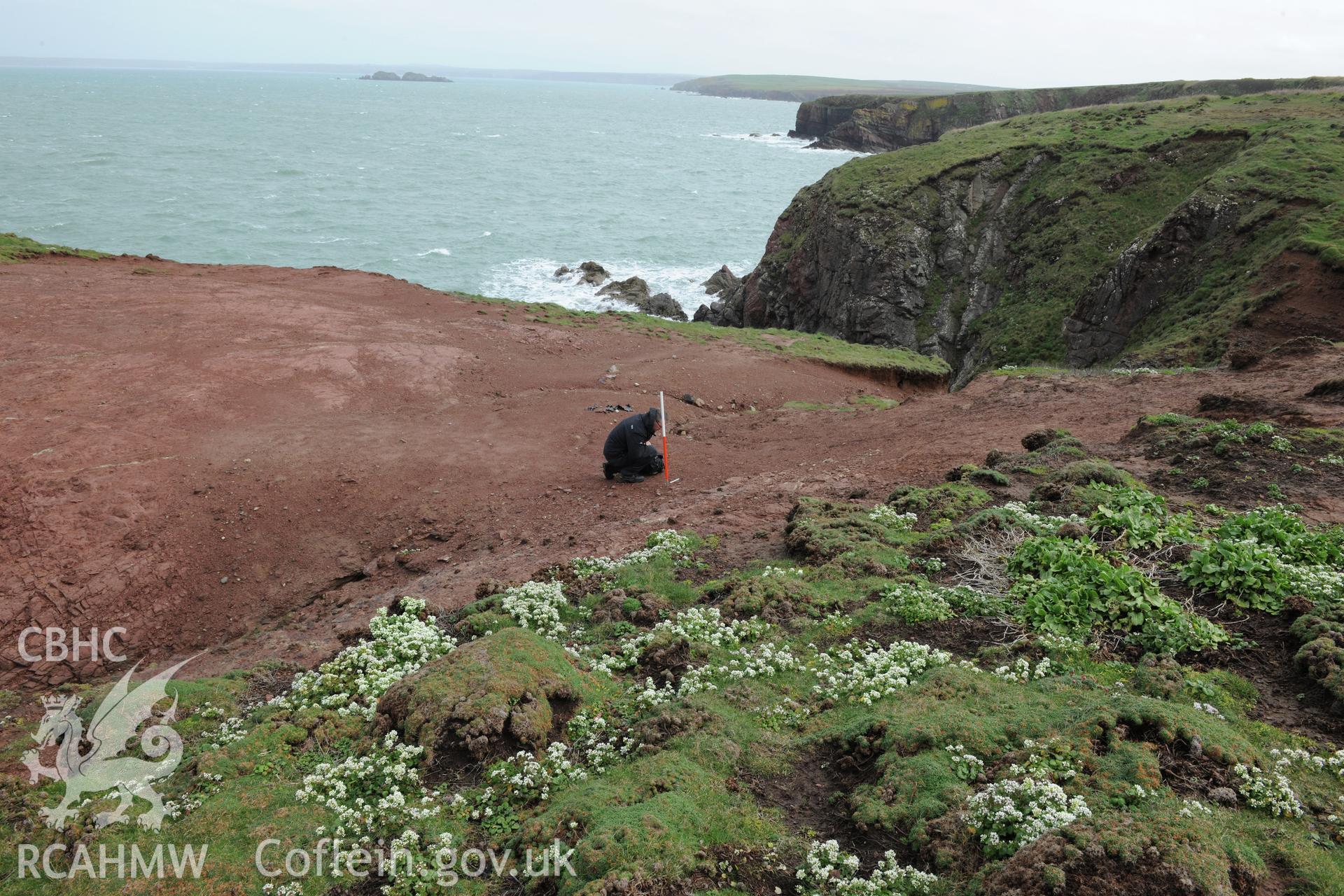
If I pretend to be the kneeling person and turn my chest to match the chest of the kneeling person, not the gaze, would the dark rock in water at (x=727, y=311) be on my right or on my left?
on my left

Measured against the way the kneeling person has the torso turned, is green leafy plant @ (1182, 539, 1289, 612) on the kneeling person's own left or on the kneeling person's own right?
on the kneeling person's own right

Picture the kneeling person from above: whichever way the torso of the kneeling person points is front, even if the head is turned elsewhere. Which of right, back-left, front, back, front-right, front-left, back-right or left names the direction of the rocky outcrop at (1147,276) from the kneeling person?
front-left

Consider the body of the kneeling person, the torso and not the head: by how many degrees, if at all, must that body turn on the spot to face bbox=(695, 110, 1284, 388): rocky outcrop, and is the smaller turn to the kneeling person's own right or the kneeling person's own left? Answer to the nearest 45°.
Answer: approximately 45° to the kneeling person's own left

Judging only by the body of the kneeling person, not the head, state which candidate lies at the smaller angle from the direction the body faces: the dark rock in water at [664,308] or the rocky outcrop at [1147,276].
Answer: the rocky outcrop

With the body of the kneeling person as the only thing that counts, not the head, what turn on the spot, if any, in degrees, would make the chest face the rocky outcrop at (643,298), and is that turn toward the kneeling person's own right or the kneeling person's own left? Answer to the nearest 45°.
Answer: approximately 90° to the kneeling person's own left

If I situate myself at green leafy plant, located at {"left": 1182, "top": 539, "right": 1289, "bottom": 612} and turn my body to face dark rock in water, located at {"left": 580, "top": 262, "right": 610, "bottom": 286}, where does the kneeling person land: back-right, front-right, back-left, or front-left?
front-left

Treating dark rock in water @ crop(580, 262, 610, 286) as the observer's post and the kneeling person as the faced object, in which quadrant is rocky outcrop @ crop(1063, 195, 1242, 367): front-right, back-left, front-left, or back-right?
front-left

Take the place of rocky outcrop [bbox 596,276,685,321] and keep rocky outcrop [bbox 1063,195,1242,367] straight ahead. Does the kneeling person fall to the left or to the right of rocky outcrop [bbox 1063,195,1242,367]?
right

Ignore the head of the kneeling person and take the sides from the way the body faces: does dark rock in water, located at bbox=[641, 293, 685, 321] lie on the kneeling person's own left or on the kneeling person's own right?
on the kneeling person's own left

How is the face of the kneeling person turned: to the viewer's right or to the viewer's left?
to the viewer's right

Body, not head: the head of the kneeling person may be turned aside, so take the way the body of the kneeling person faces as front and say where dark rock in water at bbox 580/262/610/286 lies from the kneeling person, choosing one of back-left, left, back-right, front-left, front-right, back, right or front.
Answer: left

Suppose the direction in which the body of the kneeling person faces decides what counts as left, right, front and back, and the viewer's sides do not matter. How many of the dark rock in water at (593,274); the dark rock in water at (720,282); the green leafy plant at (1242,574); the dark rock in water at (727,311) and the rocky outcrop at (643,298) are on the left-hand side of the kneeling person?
4

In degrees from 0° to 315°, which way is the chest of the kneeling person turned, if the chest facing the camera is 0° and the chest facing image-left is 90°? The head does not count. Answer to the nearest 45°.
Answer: approximately 270°
